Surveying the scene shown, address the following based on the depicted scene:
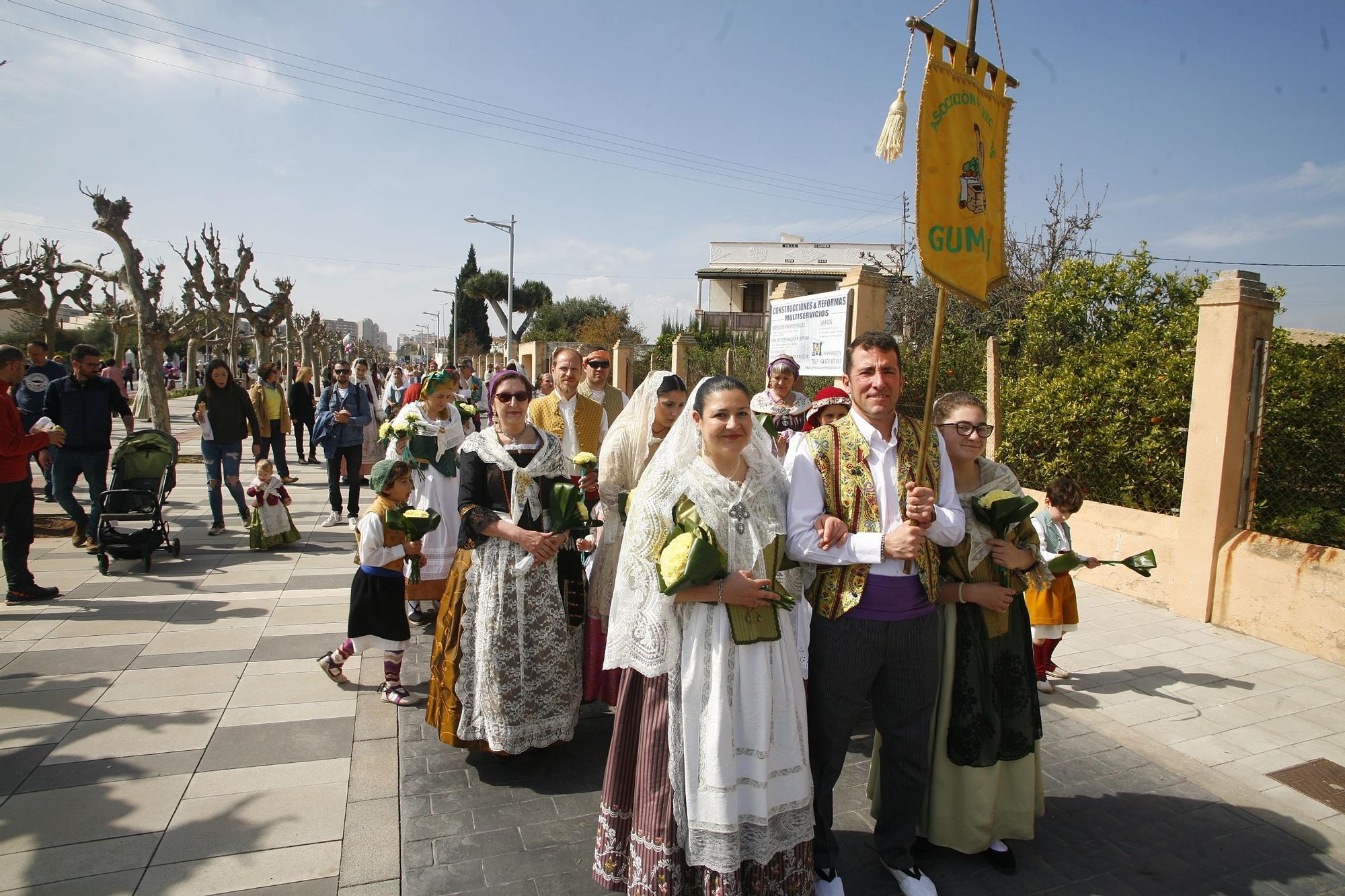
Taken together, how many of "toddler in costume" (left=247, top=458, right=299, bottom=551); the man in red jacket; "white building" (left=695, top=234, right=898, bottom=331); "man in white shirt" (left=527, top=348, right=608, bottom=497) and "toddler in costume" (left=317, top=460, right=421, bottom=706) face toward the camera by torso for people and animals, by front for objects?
3

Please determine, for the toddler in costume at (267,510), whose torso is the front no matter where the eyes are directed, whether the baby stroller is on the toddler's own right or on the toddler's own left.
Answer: on the toddler's own right

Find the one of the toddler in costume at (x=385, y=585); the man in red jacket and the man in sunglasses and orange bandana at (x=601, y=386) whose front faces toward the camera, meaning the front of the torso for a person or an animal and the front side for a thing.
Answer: the man in sunglasses and orange bandana

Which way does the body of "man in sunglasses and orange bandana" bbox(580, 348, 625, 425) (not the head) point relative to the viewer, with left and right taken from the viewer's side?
facing the viewer

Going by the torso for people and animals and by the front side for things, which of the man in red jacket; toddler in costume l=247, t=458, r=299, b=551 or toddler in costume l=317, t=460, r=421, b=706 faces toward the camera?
toddler in costume l=247, t=458, r=299, b=551

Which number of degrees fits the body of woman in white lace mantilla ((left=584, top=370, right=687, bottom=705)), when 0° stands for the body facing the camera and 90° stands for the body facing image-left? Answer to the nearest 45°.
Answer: approximately 315°

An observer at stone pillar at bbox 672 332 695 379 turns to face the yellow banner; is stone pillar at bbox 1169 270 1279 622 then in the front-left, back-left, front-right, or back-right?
front-left

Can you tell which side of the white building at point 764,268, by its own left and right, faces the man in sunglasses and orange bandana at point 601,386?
front

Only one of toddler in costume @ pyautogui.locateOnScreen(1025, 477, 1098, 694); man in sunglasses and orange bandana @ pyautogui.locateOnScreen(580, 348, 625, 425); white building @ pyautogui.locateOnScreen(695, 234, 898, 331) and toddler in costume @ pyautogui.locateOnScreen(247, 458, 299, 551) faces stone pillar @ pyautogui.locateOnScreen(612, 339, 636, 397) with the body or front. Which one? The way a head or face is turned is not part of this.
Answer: the white building

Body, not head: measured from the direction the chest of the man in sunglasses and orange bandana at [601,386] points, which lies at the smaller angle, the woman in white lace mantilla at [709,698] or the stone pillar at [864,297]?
the woman in white lace mantilla

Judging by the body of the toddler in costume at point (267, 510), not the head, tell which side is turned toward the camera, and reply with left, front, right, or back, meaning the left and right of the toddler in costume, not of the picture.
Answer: front

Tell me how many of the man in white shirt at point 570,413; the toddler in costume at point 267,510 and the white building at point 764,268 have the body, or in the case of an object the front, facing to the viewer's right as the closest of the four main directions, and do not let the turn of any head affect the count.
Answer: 0

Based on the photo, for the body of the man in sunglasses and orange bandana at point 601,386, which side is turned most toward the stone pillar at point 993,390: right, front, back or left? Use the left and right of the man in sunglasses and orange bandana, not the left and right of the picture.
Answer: left

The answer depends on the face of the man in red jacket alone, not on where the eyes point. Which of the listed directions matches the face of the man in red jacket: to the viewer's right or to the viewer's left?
to the viewer's right

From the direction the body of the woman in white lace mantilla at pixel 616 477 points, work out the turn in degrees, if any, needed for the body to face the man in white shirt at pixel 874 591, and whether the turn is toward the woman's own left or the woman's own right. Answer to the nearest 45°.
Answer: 0° — they already face them

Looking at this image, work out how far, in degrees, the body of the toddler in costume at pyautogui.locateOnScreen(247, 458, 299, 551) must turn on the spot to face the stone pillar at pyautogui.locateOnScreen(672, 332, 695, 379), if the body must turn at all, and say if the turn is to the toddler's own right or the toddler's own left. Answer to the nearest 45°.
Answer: approximately 135° to the toddler's own left

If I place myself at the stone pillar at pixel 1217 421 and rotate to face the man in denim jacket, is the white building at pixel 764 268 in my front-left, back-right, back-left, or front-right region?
front-right
